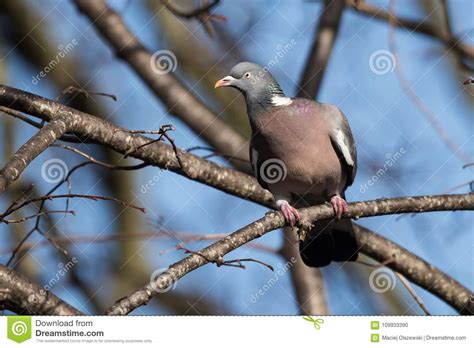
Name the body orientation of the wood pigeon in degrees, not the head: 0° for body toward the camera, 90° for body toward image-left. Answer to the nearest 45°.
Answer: approximately 45°
